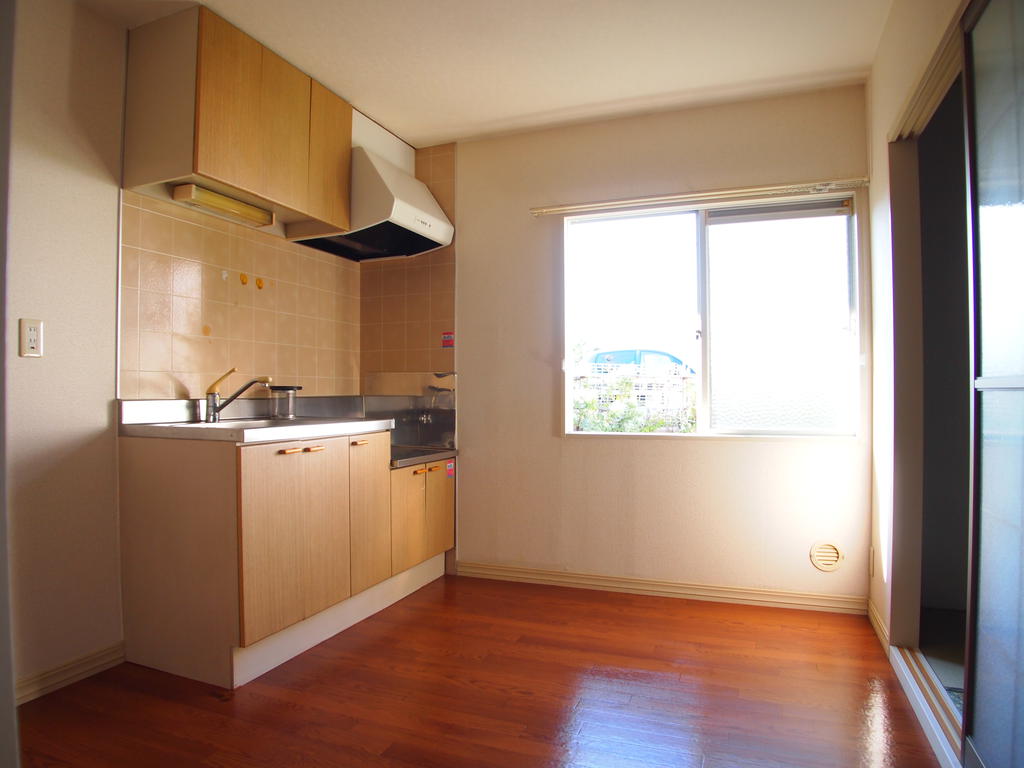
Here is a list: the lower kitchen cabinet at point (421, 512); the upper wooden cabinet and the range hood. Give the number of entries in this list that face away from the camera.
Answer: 0

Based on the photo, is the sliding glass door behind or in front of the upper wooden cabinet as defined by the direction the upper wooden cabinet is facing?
in front

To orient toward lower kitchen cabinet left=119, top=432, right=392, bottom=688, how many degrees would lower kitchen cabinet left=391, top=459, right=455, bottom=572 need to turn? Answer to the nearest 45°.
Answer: approximately 90° to its right

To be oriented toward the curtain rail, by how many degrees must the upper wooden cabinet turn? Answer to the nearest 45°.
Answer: approximately 45° to its left

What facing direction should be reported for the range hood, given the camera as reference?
facing the viewer and to the right of the viewer

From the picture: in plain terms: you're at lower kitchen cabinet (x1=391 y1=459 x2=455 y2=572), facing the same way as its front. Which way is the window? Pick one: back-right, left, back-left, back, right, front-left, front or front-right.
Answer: front-left

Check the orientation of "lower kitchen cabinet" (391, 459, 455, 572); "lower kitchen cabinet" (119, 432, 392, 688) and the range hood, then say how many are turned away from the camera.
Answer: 0

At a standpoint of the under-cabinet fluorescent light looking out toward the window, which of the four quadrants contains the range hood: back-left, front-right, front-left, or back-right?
front-left

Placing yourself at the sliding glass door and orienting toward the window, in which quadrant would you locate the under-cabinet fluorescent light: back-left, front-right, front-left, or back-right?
front-left

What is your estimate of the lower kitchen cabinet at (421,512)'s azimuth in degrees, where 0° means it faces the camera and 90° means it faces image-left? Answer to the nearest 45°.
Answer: approximately 315°

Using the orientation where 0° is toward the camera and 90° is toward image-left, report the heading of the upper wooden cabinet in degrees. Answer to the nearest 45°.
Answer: approximately 315°

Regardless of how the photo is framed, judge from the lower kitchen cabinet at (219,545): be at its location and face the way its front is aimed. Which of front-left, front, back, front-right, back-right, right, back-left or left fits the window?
front-left
